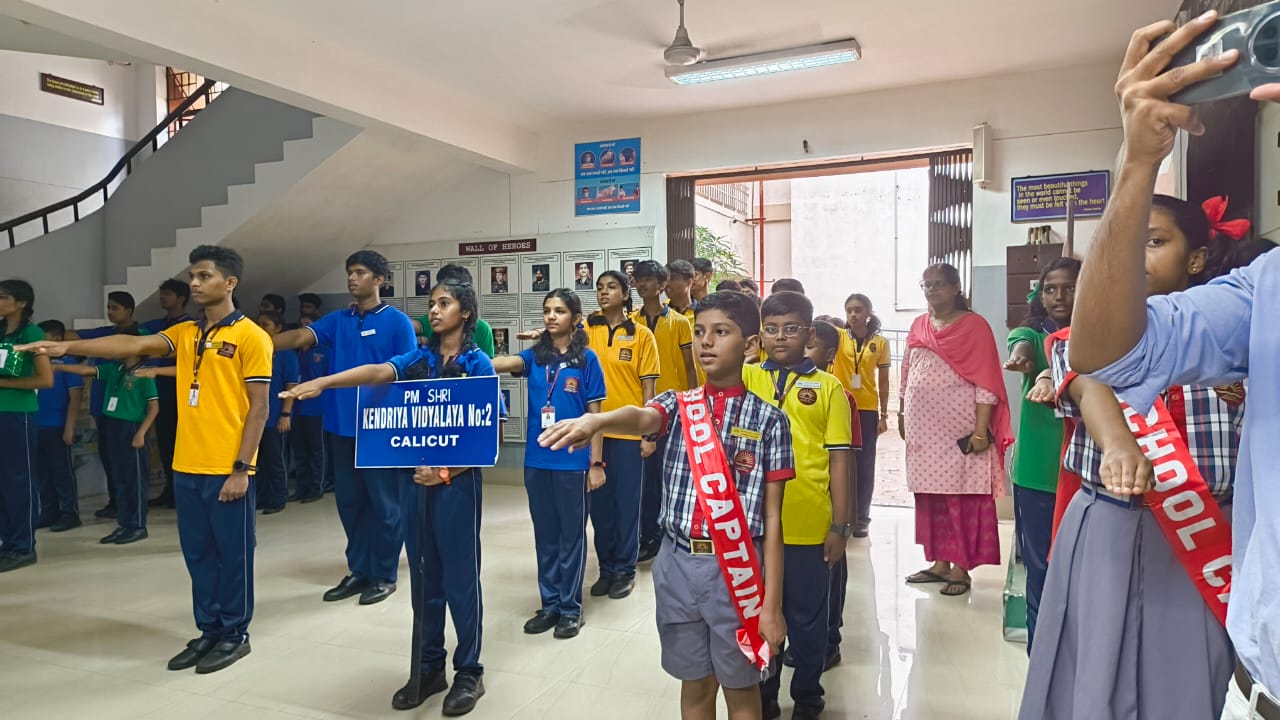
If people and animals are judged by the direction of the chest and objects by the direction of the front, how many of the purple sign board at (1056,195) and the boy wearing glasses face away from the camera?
0

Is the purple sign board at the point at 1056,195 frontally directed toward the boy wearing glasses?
yes

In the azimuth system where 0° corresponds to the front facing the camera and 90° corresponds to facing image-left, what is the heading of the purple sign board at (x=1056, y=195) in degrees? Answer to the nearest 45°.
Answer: approximately 0°

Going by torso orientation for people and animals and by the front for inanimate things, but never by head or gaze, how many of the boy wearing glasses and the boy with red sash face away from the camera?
0

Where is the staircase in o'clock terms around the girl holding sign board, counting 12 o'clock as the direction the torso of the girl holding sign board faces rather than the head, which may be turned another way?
The staircase is roughly at 4 o'clock from the girl holding sign board.

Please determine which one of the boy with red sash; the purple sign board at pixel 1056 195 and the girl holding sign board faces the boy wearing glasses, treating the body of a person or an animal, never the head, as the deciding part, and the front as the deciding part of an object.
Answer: the purple sign board

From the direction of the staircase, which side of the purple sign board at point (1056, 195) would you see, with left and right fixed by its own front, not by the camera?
right

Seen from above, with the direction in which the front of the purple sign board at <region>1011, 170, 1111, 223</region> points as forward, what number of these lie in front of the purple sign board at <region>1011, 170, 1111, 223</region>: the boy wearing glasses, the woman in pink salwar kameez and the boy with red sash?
3

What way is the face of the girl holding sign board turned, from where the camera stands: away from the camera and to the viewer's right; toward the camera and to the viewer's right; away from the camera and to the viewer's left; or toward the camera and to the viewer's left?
toward the camera and to the viewer's left
